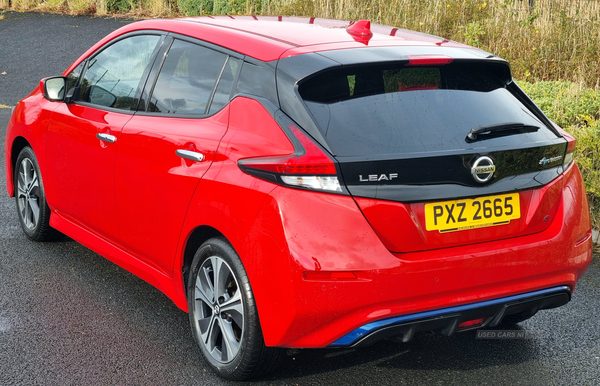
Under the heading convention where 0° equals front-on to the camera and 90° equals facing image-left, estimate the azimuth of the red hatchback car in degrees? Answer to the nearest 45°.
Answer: approximately 135°
